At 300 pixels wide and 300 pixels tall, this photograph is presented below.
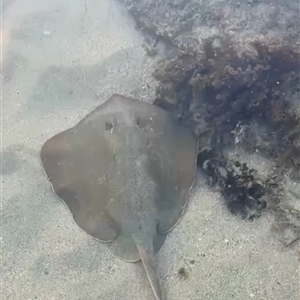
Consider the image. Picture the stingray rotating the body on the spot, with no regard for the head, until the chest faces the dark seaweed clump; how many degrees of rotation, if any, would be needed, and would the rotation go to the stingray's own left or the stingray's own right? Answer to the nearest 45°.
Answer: approximately 45° to the stingray's own right

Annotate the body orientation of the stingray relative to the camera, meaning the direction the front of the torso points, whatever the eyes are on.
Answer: away from the camera
